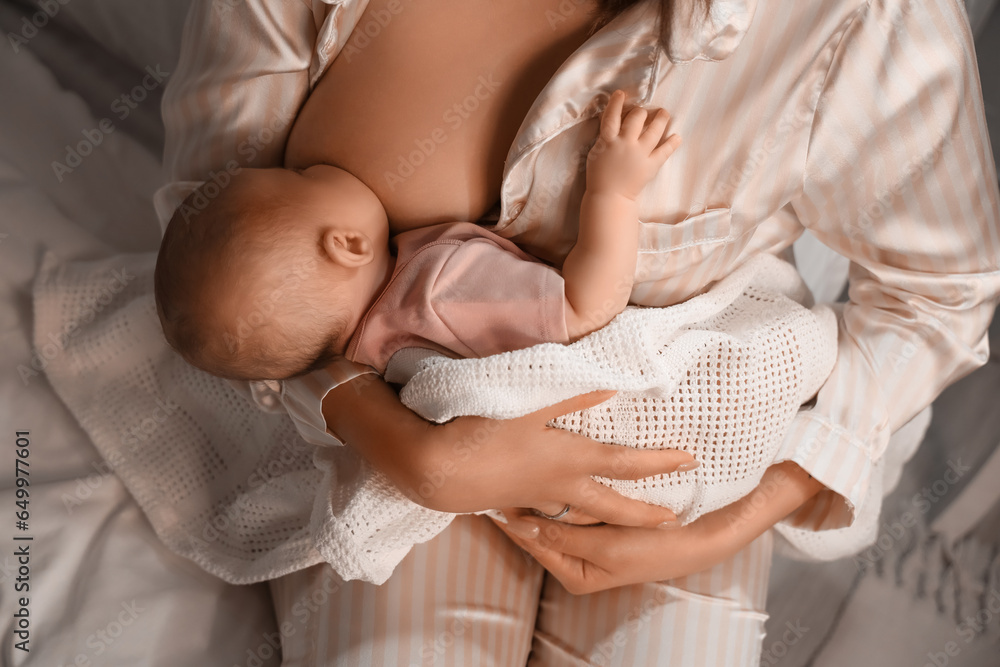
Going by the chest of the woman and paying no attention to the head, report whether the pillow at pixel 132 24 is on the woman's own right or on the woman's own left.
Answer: on the woman's own right

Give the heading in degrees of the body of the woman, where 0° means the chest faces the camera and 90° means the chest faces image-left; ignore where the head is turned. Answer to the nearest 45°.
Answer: approximately 0°
